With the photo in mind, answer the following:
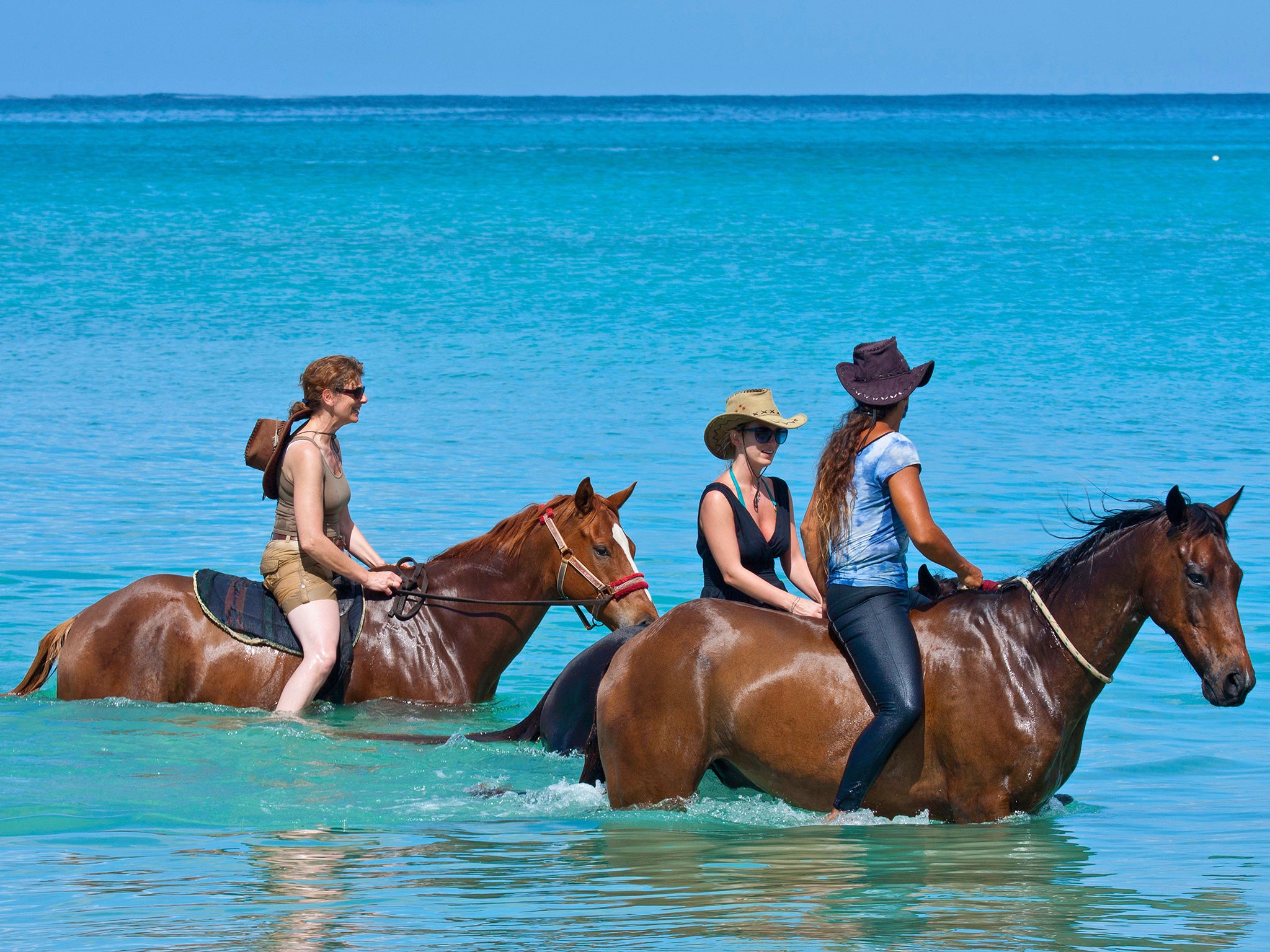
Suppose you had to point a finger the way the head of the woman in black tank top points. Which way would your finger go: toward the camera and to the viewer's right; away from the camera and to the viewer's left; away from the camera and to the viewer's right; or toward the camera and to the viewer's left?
toward the camera and to the viewer's right

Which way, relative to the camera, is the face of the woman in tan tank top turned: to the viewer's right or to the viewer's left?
to the viewer's right

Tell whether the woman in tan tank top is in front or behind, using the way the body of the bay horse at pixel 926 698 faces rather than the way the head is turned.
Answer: behind

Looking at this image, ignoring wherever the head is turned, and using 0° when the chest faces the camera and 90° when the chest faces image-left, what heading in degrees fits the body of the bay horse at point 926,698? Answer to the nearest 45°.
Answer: approximately 270°

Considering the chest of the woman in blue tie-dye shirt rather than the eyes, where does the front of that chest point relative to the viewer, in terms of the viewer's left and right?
facing away from the viewer and to the right of the viewer

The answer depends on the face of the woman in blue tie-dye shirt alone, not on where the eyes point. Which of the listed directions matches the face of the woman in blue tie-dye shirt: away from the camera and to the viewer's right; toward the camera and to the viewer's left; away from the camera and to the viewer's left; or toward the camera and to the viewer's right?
away from the camera and to the viewer's right

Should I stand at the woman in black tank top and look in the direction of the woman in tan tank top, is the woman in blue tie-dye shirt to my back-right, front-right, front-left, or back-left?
back-left

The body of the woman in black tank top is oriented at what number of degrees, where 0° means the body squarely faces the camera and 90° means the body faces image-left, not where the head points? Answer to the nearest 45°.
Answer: approximately 315°

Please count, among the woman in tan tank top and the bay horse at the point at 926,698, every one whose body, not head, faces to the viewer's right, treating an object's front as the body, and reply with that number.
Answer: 2

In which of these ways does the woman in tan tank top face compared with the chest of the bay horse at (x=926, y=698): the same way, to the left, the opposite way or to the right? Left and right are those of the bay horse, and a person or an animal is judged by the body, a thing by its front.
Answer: the same way

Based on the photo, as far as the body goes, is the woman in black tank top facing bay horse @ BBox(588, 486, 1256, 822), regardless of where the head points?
yes

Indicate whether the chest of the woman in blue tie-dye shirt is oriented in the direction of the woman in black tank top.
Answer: no

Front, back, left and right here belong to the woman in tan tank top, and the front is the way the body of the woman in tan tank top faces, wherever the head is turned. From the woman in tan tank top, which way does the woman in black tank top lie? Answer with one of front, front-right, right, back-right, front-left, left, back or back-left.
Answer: front-right

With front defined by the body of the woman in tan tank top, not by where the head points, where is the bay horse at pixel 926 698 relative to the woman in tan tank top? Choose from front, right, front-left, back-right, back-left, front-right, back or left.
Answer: front-right

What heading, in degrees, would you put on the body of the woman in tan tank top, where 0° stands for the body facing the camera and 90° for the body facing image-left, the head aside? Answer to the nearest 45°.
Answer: approximately 270°

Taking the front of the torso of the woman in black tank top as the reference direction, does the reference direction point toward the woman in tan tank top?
no
